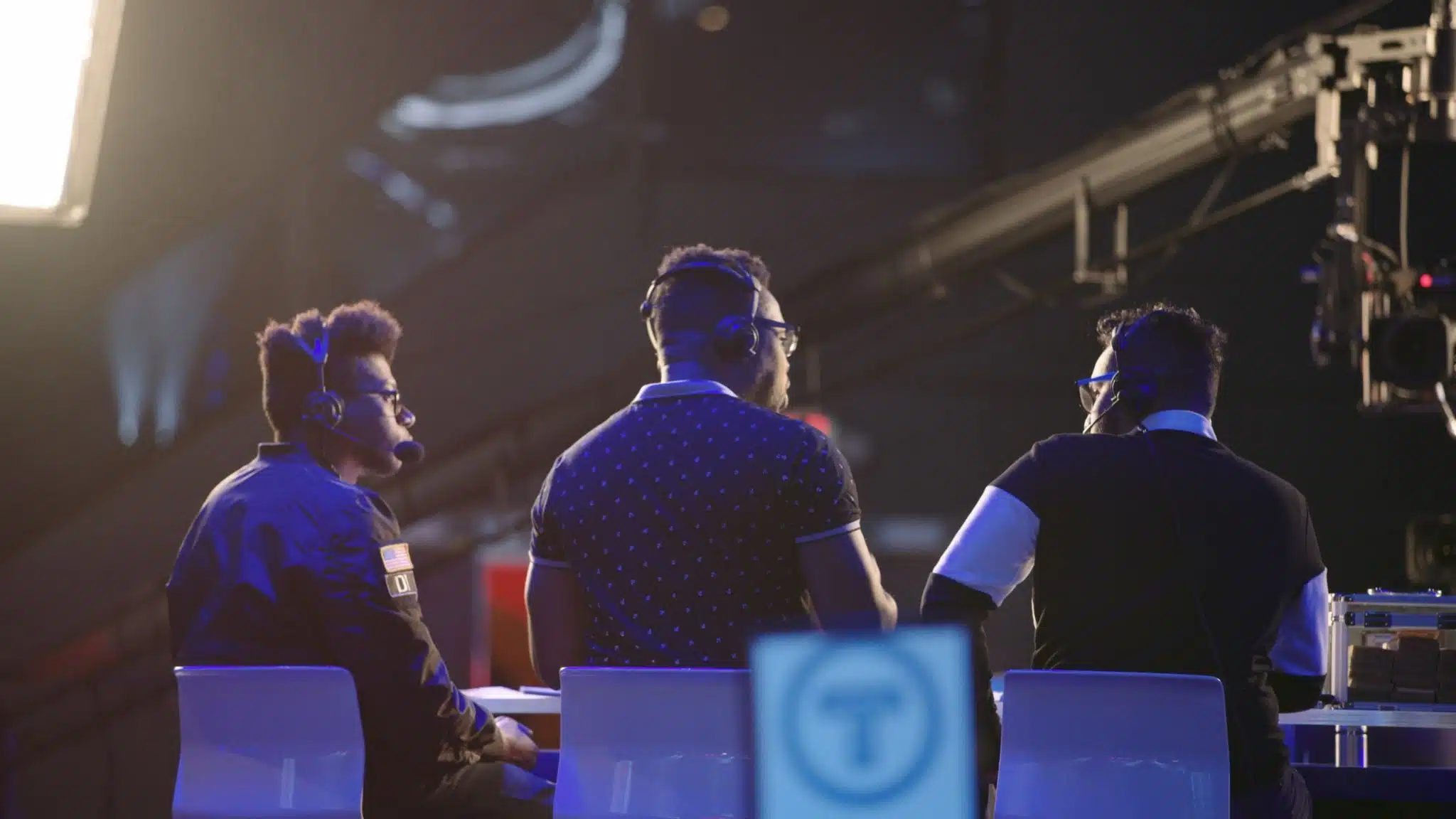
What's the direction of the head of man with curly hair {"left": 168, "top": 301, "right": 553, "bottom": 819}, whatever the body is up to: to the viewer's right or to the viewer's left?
to the viewer's right

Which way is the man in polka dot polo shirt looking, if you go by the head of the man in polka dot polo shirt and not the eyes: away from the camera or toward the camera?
away from the camera

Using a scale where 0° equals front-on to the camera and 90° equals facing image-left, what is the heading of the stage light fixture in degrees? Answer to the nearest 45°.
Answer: approximately 0°

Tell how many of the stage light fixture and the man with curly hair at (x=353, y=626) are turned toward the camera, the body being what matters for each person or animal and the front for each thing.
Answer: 1

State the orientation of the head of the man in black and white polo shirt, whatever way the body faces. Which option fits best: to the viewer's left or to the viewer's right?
to the viewer's left

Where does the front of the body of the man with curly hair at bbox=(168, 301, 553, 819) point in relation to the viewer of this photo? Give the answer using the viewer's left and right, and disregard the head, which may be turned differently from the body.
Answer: facing away from the viewer and to the right of the viewer

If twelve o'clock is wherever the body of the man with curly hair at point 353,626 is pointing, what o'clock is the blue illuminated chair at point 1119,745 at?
The blue illuminated chair is roughly at 3 o'clock from the man with curly hair.

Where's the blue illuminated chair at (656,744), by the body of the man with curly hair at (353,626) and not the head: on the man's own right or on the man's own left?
on the man's own right

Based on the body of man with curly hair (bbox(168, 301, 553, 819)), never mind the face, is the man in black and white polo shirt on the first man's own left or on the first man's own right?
on the first man's own right
